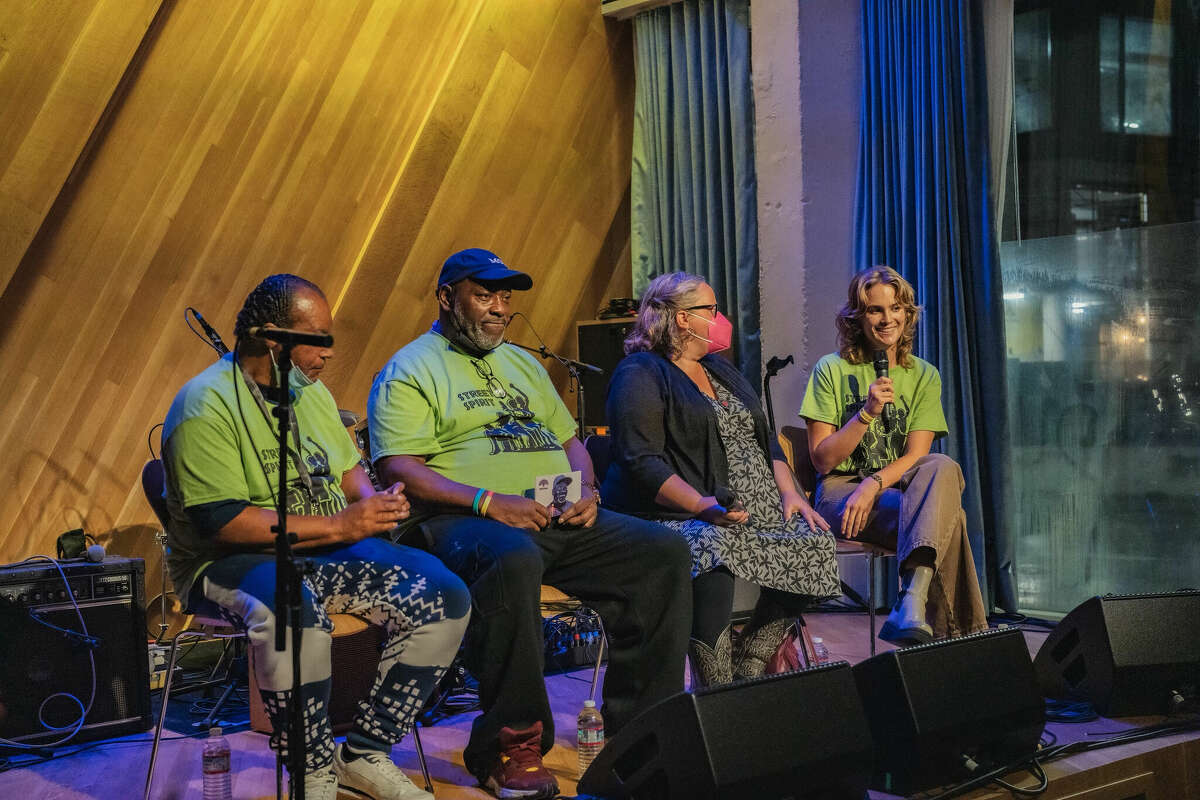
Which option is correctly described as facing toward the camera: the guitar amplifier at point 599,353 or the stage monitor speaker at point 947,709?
the guitar amplifier

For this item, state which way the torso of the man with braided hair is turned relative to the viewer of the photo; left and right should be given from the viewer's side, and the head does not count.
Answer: facing the viewer and to the right of the viewer

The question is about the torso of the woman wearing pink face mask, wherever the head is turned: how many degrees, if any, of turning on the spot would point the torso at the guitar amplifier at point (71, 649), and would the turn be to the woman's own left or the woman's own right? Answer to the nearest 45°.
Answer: approximately 135° to the woman's own right

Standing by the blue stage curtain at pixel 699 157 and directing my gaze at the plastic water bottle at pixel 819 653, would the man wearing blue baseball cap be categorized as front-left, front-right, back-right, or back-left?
front-right

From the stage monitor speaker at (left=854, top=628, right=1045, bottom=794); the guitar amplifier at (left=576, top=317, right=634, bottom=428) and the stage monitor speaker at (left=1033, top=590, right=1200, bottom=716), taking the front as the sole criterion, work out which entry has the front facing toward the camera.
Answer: the guitar amplifier

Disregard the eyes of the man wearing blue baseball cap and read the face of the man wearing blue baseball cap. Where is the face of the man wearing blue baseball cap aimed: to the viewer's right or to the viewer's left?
to the viewer's right

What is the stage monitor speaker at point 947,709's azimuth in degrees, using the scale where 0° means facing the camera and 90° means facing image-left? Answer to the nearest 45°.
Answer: approximately 135°

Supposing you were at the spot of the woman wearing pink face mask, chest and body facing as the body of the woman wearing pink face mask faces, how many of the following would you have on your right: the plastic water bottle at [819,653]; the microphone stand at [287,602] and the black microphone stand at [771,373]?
1

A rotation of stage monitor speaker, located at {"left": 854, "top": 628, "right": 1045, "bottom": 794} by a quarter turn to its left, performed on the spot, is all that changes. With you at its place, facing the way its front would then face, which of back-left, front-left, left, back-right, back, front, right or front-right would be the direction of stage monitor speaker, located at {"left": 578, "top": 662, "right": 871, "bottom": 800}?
front

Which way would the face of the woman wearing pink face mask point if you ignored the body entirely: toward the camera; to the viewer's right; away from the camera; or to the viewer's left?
to the viewer's right

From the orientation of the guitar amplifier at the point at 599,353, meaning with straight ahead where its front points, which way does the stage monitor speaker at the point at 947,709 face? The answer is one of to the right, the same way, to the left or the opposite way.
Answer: the opposite way

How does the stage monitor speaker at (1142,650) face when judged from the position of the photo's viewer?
facing away from the viewer and to the left of the viewer

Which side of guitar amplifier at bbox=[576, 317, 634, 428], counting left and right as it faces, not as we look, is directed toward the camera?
front

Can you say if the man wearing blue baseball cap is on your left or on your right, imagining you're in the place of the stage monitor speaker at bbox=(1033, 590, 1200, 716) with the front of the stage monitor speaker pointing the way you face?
on your left

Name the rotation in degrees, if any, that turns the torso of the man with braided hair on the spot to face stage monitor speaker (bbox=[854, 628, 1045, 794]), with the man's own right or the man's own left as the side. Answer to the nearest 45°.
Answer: approximately 45° to the man's own left
